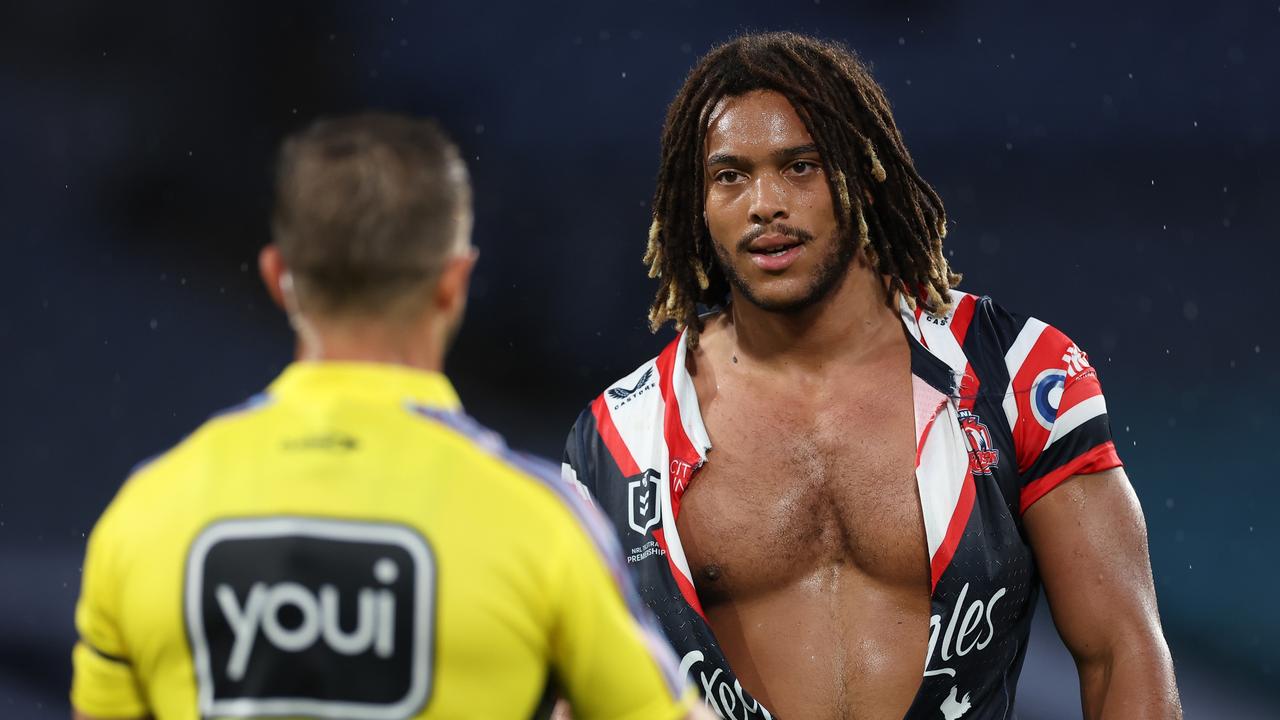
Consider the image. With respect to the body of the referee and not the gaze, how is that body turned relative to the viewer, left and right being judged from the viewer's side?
facing away from the viewer and to the right of the viewer

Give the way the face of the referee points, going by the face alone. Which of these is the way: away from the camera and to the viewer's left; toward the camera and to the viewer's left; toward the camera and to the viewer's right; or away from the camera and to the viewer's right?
away from the camera and to the viewer's right
